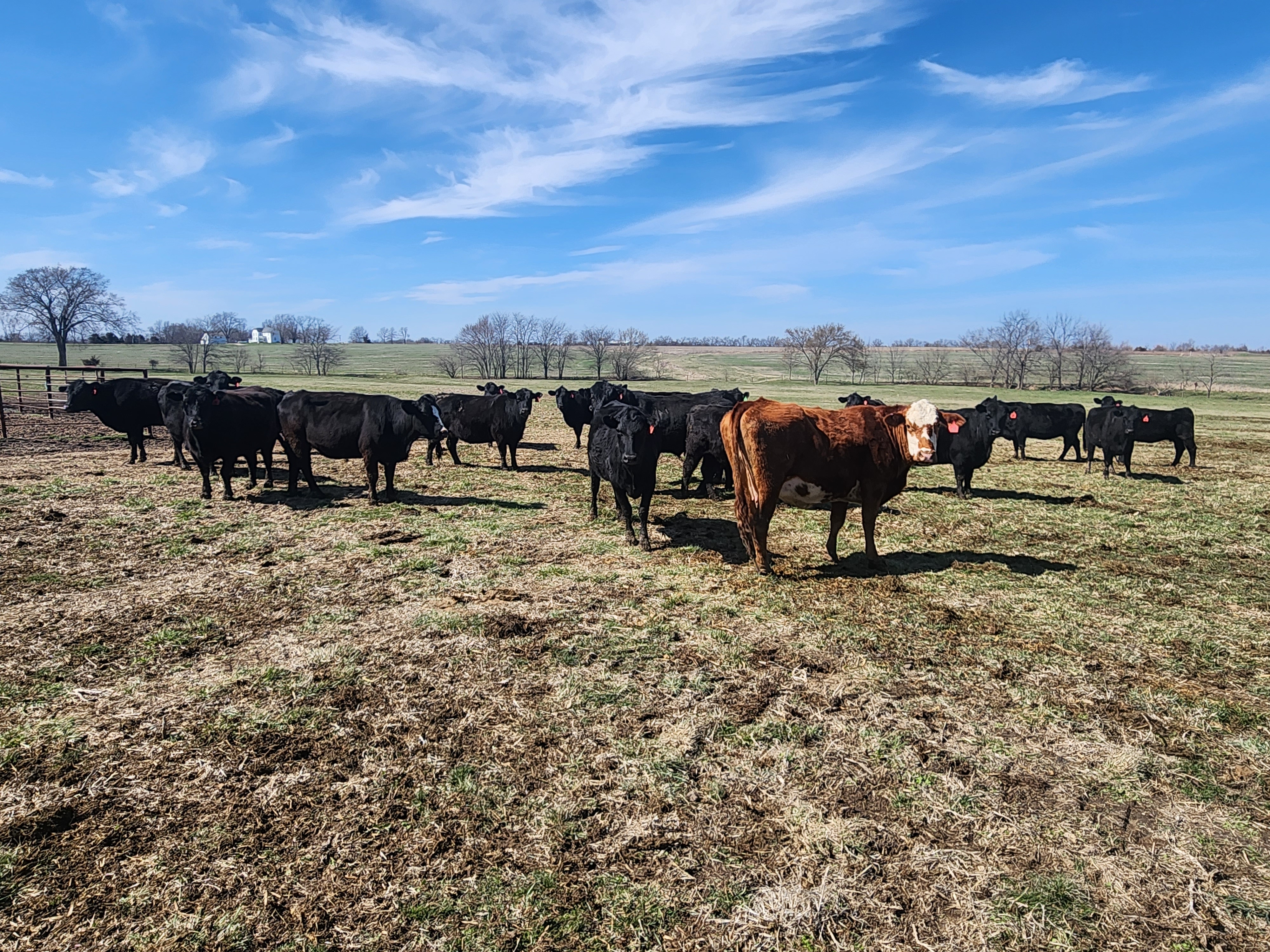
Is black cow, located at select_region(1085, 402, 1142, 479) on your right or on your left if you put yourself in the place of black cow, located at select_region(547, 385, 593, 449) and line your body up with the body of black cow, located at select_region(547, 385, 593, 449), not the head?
on your left

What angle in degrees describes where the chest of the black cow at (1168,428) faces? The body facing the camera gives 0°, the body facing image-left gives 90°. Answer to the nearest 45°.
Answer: approximately 90°

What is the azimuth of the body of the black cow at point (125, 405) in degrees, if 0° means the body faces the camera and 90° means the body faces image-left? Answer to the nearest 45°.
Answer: approximately 90°

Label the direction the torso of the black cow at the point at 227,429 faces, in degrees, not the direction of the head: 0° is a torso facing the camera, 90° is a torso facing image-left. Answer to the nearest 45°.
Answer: approximately 45°

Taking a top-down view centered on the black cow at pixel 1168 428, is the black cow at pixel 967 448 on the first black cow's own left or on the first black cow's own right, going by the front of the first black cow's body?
on the first black cow's own left

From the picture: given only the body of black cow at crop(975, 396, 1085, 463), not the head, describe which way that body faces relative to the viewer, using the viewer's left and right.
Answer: facing to the left of the viewer

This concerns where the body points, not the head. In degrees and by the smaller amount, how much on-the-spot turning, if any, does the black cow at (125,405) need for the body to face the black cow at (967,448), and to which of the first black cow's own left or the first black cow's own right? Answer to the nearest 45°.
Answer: approximately 135° to the first black cow's own left

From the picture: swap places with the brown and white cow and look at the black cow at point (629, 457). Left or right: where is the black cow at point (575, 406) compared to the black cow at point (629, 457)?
right

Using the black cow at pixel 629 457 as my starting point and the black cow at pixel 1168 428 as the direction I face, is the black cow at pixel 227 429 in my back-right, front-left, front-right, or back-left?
back-left

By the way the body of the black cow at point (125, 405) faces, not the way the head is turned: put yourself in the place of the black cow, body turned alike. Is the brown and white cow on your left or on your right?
on your left

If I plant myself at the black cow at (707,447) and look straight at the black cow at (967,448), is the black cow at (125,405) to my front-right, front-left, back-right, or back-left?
back-left

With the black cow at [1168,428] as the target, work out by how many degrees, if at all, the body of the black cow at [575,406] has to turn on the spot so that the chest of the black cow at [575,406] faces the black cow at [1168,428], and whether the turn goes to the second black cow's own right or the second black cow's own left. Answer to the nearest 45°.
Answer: approximately 135° to the second black cow's own left

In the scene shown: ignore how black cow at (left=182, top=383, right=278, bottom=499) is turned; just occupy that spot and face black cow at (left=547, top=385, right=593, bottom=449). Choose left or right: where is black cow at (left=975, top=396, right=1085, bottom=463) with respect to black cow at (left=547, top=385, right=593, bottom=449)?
right
